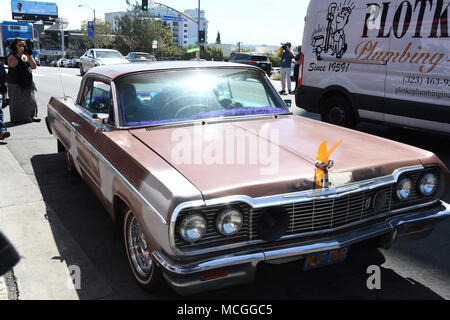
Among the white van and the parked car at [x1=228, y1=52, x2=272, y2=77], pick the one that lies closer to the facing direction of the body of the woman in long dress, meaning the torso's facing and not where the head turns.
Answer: the white van

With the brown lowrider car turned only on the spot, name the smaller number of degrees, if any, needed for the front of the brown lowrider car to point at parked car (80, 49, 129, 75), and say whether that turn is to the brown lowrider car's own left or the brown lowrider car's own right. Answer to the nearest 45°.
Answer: approximately 135° to the brown lowrider car's own left

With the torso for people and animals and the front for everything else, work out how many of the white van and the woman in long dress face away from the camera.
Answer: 0

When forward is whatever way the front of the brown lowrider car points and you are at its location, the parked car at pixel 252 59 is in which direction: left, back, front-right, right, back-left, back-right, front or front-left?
back-left

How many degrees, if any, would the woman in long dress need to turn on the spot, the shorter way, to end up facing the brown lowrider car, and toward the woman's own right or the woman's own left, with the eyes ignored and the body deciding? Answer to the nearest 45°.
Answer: approximately 45° to the woman's own right

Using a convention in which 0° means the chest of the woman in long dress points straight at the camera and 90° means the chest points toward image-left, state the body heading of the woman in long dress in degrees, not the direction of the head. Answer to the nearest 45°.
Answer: approximately 315°

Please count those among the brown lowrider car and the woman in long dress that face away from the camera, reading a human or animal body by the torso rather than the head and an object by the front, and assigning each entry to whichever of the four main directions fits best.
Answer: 0
